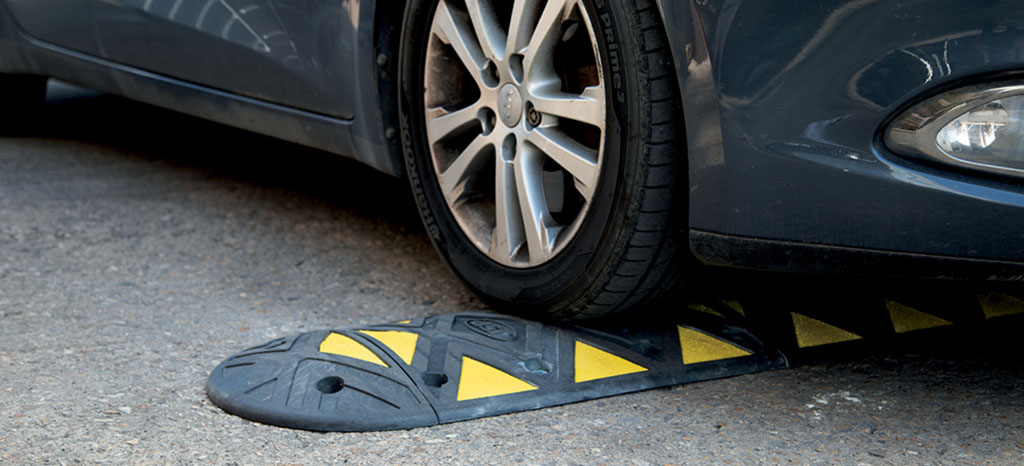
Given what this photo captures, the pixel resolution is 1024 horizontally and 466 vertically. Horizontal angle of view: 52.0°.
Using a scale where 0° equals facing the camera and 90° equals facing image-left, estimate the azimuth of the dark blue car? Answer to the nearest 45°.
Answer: approximately 315°
